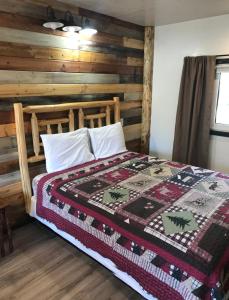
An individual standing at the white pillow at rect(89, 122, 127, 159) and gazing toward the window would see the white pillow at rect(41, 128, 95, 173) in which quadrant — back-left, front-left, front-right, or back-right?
back-right

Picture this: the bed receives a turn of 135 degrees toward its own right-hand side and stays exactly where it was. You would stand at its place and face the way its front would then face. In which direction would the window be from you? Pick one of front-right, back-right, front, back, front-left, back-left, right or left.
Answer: back-right

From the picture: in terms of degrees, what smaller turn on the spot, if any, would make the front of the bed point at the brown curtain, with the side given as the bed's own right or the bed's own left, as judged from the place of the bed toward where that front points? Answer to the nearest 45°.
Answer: approximately 90° to the bed's own left

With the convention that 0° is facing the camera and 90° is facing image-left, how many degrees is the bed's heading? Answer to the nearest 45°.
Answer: approximately 315°
